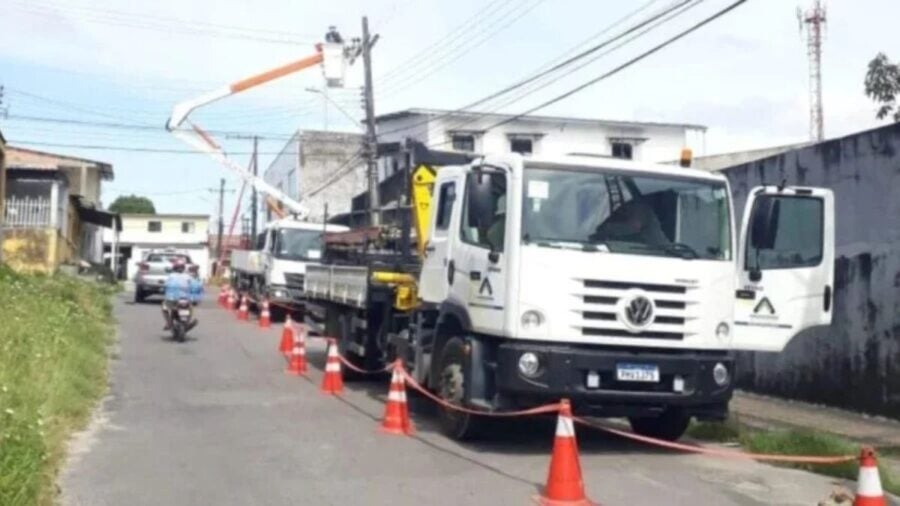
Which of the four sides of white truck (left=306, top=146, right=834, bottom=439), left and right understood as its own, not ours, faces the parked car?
back

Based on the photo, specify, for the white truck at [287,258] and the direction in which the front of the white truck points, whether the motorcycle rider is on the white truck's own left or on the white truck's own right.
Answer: on the white truck's own right

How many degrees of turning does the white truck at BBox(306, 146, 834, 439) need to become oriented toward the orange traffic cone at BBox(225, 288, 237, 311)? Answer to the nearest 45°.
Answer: approximately 180°

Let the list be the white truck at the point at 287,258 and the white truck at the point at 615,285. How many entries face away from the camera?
0

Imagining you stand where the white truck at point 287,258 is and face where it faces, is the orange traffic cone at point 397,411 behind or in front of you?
in front

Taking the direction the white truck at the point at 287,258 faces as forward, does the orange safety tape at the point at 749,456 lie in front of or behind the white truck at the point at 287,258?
in front

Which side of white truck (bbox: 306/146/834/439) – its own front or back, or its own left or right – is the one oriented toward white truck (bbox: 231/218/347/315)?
back

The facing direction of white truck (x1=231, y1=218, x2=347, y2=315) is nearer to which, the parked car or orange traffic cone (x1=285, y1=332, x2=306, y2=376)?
the orange traffic cone

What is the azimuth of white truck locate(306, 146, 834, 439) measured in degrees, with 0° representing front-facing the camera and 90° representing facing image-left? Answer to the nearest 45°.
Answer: approximately 315°

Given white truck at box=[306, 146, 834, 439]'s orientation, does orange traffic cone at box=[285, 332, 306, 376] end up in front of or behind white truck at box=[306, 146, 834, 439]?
behind

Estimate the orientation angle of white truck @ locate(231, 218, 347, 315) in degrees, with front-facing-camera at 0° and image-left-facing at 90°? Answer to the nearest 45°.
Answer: approximately 315°
